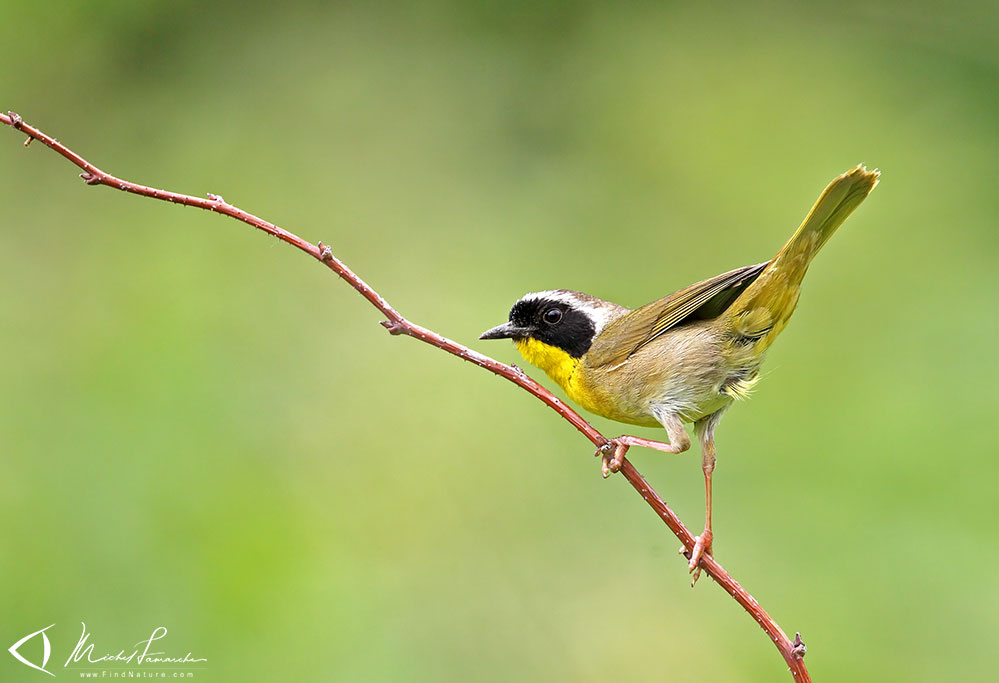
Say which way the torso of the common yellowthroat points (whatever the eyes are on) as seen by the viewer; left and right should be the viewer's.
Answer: facing to the left of the viewer
